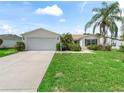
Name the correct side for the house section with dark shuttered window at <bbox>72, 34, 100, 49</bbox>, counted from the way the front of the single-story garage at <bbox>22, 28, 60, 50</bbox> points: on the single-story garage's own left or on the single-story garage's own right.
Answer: on the single-story garage's own left

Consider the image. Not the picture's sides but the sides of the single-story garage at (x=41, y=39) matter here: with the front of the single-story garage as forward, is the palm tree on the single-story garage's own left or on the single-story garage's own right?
on the single-story garage's own left

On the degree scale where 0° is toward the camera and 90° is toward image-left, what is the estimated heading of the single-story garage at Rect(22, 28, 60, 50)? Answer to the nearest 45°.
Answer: approximately 0°

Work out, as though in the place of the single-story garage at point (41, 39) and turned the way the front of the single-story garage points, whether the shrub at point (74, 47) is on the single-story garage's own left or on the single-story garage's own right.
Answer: on the single-story garage's own left
